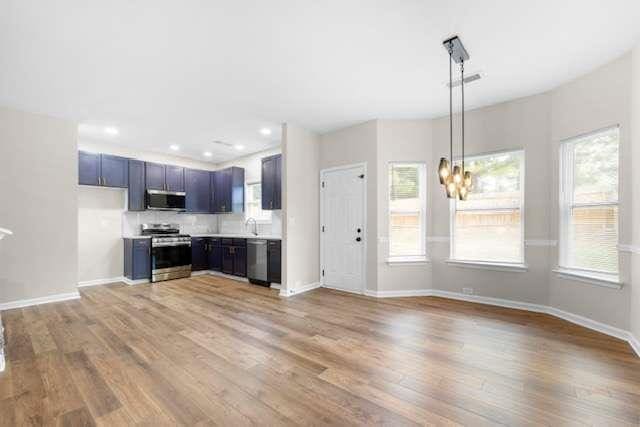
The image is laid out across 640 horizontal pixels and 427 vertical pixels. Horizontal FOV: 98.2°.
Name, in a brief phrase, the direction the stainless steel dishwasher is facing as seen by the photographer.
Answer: facing the viewer and to the left of the viewer

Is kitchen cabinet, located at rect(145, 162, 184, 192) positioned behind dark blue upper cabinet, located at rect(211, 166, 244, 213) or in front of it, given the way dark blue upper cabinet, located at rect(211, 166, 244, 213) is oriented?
in front

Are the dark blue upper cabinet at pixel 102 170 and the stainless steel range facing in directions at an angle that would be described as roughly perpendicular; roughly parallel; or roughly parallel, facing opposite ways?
roughly parallel

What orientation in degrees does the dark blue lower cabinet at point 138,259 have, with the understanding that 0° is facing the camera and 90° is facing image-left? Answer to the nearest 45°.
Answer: approximately 315°

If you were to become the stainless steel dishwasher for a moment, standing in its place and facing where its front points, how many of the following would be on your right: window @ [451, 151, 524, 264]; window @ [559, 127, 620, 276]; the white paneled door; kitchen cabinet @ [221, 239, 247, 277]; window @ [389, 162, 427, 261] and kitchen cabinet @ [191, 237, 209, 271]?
2

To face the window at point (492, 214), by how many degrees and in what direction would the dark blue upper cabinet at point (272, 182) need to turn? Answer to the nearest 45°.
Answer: approximately 90° to its left

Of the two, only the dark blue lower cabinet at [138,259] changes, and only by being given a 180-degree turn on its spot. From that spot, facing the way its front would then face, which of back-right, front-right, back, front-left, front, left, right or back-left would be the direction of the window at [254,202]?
back-right

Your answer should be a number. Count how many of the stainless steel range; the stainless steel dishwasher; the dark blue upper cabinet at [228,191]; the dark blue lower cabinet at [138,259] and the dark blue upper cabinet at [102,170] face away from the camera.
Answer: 0

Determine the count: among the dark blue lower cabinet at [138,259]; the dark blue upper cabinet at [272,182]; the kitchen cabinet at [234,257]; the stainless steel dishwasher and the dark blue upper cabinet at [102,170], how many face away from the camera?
0

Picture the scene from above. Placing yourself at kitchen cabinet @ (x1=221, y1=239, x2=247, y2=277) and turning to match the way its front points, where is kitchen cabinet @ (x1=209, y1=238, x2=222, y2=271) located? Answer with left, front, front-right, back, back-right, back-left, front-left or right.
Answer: right

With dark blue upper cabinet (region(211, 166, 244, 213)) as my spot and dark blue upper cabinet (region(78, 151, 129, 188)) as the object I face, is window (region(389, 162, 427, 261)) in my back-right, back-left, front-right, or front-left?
back-left

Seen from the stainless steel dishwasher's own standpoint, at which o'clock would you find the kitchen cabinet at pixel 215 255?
The kitchen cabinet is roughly at 3 o'clock from the stainless steel dishwasher.

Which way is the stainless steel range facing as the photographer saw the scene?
facing the viewer and to the right of the viewer

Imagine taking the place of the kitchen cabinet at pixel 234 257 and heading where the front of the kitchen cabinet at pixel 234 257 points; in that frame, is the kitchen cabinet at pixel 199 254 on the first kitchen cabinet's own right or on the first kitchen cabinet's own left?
on the first kitchen cabinet's own right
